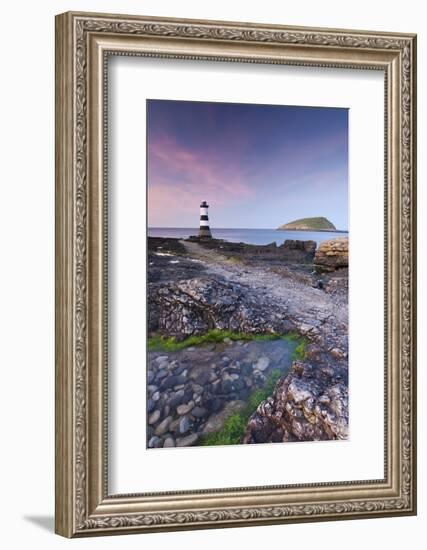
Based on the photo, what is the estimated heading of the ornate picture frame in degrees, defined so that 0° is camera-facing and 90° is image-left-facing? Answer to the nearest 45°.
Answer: approximately 315°
